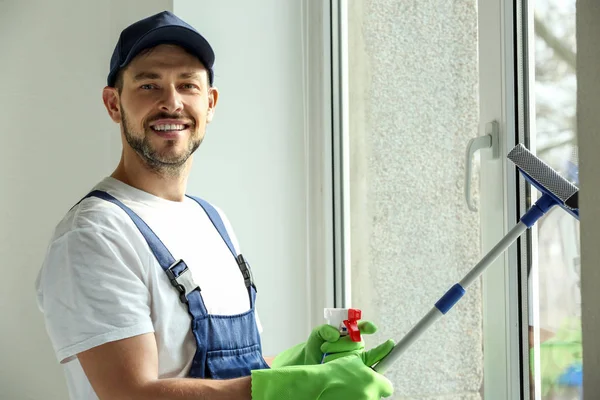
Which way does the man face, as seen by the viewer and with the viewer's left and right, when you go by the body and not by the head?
facing the viewer and to the right of the viewer
